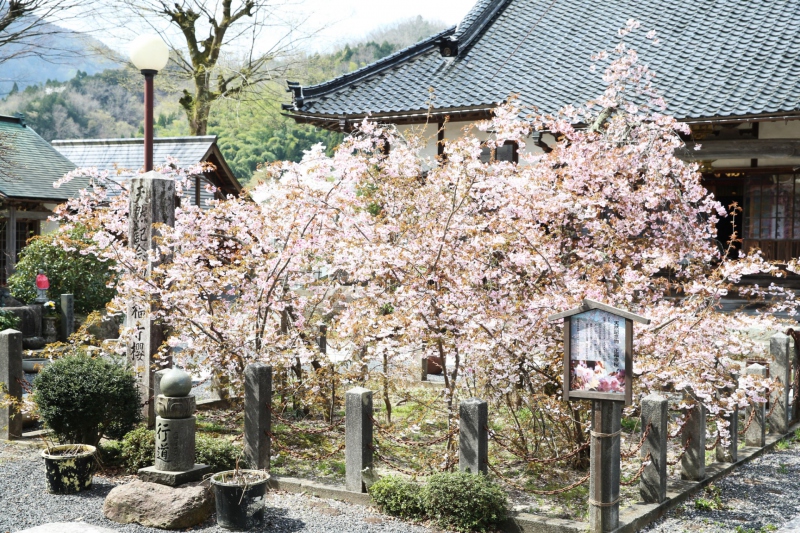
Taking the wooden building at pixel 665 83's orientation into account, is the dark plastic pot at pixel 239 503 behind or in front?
in front

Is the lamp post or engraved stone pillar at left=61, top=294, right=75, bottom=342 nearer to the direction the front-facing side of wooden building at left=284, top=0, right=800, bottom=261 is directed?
the lamp post

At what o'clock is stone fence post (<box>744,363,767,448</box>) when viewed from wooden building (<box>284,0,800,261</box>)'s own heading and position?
The stone fence post is roughly at 12 o'clock from the wooden building.

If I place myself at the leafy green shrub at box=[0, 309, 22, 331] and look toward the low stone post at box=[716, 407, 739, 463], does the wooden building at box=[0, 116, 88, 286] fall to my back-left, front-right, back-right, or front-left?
back-left

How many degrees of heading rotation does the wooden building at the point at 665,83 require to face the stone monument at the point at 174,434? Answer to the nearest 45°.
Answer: approximately 45° to its right

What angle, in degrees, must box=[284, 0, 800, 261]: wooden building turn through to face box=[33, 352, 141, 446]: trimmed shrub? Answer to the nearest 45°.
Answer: approximately 45° to its right

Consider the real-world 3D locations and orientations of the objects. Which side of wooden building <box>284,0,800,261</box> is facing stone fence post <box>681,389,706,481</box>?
front

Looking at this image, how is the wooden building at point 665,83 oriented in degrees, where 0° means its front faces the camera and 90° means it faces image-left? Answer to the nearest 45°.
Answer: approximately 0°

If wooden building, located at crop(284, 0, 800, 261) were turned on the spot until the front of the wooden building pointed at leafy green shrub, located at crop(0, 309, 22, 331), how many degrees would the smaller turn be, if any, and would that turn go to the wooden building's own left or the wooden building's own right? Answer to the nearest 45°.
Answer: approximately 90° to the wooden building's own right

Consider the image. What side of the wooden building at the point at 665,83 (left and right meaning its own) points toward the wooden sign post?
front

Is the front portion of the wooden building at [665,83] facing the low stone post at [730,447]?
yes

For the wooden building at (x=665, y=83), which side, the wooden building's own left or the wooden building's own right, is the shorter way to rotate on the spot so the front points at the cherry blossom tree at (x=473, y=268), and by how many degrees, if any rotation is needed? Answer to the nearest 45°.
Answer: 0° — it already faces it
